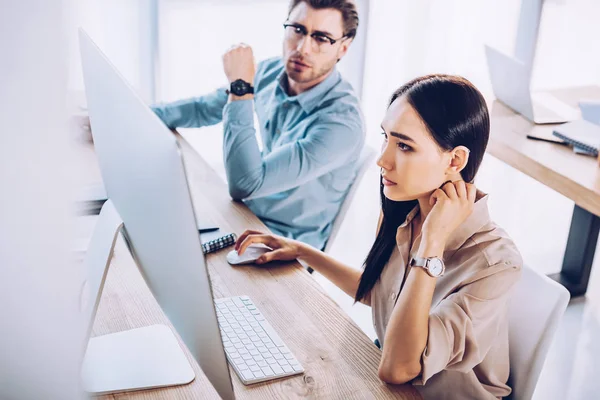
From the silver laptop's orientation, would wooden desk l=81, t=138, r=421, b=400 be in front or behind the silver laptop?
behind

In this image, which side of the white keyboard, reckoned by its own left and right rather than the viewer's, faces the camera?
right

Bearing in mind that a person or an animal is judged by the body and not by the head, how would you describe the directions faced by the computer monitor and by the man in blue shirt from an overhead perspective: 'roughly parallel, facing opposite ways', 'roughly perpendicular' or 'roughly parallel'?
roughly parallel, facing opposite ways

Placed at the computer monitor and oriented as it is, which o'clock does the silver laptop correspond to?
The silver laptop is roughly at 12 o'clock from the computer monitor.

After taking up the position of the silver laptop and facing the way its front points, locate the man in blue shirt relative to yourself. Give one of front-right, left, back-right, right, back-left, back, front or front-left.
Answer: back

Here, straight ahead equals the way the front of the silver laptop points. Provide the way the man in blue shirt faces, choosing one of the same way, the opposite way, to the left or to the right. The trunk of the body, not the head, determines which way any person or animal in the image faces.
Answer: the opposite way

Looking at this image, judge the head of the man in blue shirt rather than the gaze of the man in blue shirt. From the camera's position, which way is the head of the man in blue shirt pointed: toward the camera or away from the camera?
toward the camera

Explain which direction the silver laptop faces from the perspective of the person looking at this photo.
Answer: facing away from the viewer and to the right of the viewer

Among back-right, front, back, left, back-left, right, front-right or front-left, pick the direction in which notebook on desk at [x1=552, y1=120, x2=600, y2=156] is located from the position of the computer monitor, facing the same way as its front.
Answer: front

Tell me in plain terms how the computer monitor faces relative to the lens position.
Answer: facing away from the viewer and to the right of the viewer

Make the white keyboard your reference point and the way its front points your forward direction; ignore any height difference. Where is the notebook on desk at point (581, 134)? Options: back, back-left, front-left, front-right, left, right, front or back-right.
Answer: front-left

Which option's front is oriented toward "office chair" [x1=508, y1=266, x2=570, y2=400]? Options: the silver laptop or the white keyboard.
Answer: the white keyboard

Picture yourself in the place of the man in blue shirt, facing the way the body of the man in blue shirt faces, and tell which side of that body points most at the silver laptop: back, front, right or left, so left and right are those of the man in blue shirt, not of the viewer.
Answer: back

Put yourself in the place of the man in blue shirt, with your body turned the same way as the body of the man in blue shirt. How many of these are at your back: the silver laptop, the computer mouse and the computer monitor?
1

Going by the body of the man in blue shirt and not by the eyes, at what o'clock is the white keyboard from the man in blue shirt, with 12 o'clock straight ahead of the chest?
The white keyboard is roughly at 11 o'clock from the man in blue shirt.

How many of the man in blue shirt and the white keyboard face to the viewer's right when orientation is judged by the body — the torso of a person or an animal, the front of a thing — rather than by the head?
1
